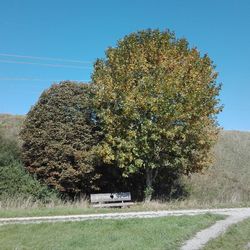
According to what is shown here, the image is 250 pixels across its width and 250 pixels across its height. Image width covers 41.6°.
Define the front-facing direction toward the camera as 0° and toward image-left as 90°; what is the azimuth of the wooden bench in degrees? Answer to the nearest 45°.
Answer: approximately 0°
